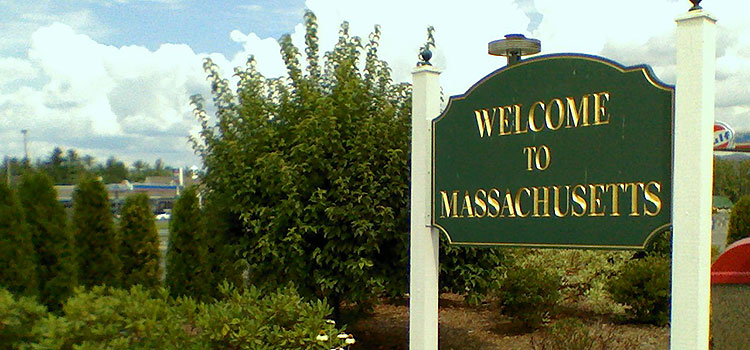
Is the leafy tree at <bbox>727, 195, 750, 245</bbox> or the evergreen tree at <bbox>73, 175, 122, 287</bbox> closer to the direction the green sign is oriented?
the evergreen tree

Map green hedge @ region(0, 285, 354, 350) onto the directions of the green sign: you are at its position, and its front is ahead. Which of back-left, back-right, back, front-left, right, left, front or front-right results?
front-right

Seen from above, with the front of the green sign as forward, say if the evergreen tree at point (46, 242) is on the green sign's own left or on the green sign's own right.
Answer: on the green sign's own right

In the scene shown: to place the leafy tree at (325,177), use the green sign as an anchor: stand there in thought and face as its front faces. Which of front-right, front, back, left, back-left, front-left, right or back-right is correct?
right

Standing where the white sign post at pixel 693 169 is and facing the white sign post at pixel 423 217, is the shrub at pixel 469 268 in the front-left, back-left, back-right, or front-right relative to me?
front-right

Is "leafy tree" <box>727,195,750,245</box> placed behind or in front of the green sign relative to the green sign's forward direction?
behind

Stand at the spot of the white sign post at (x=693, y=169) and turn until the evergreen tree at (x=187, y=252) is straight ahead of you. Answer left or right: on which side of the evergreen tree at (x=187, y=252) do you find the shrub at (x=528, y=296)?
right

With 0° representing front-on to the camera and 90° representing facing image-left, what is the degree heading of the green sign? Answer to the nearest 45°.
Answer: approximately 45°

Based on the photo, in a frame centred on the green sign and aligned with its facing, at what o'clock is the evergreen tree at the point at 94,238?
The evergreen tree is roughly at 2 o'clock from the green sign.

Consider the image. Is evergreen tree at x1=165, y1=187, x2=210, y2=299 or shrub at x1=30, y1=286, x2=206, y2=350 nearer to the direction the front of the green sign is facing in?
the shrub

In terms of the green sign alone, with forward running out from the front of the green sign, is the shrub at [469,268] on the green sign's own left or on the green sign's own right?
on the green sign's own right

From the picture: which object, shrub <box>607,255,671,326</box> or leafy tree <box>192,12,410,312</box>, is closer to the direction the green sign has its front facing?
the leafy tree

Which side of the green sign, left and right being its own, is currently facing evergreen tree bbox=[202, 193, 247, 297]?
right

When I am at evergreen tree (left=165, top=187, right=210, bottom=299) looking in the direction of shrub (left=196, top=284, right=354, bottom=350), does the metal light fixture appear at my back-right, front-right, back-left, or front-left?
front-left
